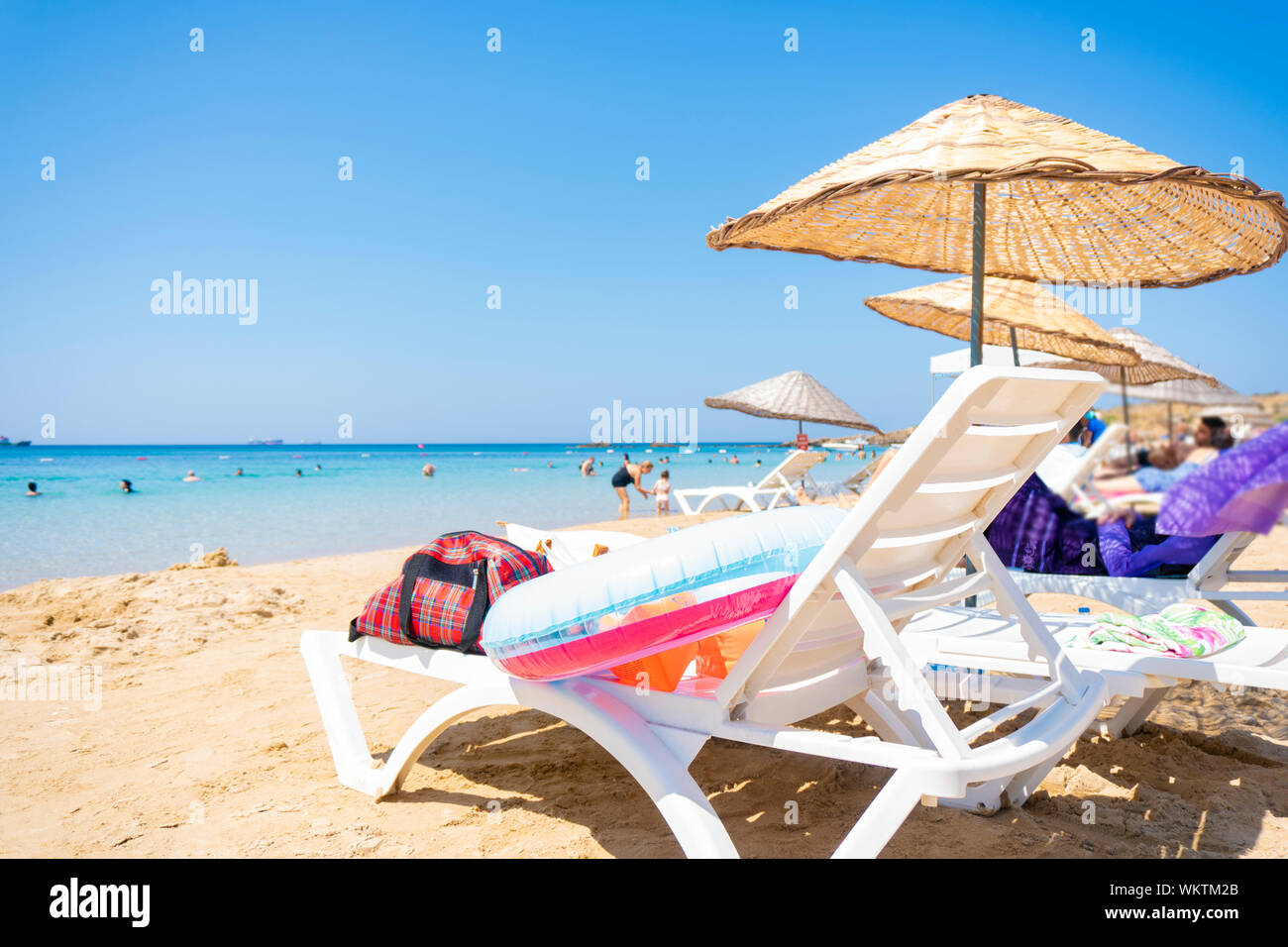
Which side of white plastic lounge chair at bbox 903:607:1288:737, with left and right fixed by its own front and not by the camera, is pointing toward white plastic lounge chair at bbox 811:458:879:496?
right

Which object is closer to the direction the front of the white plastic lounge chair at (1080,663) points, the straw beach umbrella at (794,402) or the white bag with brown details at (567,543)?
the white bag with brown details

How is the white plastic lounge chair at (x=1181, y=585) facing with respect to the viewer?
to the viewer's left

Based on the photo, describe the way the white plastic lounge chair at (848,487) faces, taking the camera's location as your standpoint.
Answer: facing to the left of the viewer

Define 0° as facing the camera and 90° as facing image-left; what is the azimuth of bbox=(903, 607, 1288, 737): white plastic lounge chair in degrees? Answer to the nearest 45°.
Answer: approximately 90°
